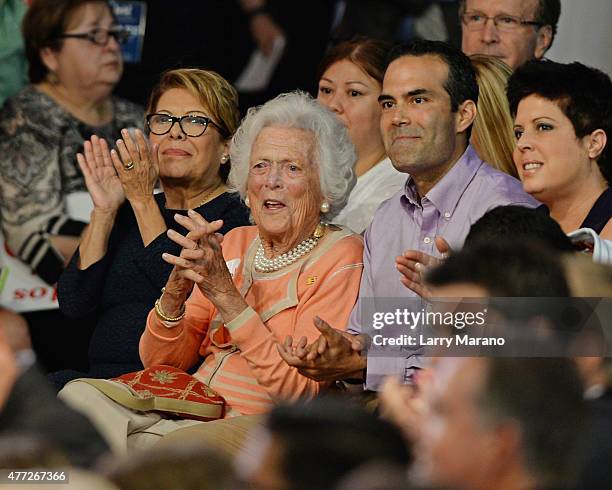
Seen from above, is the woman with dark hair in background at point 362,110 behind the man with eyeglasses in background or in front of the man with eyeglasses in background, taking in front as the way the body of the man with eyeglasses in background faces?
in front

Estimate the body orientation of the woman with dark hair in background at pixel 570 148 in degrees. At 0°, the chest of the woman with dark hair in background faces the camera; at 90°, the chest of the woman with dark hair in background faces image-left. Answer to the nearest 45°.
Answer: approximately 45°

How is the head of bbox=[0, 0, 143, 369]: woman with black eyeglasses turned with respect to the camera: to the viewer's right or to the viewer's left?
to the viewer's right

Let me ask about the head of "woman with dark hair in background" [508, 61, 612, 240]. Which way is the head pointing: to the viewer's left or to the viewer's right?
to the viewer's left

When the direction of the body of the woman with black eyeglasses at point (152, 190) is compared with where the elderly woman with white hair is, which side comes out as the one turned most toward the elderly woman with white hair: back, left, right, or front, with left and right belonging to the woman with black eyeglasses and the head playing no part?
left

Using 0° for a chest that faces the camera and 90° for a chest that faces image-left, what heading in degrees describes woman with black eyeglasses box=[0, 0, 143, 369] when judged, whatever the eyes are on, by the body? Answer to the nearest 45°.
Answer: approximately 315°
